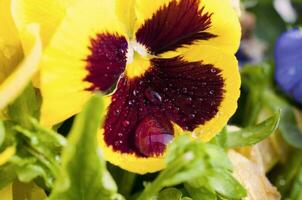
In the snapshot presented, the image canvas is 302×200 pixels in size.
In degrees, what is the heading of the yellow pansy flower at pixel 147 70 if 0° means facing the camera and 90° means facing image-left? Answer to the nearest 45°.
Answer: approximately 0°
